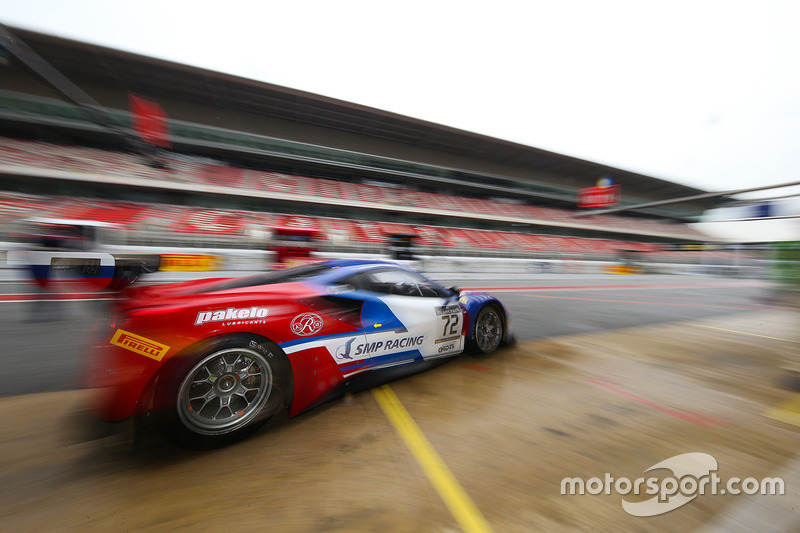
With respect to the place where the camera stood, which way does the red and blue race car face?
facing away from the viewer and to the right of the viewer

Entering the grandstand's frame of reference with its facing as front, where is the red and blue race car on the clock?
The red and blue race car is roughly at 1 o'clock from the grandstand.

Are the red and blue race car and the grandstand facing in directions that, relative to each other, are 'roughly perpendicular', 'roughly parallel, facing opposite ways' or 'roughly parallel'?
roughly perpendicular

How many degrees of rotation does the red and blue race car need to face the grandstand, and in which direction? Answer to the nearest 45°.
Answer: approximately 45° to its left

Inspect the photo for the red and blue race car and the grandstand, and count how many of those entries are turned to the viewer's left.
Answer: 0

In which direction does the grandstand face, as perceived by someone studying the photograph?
facing the viewer and to the right of the viewer
